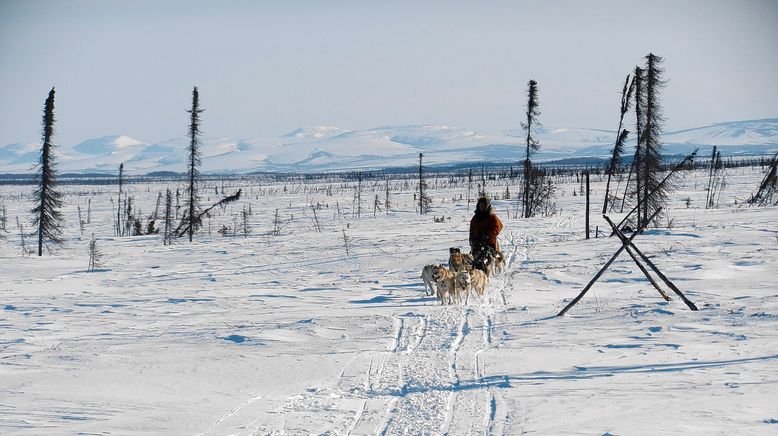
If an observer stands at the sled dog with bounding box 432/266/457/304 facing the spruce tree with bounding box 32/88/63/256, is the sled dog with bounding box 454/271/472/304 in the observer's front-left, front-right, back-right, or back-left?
back-right

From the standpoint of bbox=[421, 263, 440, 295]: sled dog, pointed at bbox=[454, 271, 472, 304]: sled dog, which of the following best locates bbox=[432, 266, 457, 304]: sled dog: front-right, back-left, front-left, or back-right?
front-right

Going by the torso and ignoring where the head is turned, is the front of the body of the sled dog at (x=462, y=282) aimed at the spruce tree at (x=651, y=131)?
no

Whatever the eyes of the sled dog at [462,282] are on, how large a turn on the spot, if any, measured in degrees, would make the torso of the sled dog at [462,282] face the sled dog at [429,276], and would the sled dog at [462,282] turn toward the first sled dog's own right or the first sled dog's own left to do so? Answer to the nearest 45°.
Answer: approximately 135° to the first sled dog's own right

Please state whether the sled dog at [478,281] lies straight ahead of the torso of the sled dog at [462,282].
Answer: no

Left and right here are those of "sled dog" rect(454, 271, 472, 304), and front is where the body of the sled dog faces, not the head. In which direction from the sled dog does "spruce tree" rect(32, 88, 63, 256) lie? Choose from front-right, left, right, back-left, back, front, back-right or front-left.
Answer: back-right

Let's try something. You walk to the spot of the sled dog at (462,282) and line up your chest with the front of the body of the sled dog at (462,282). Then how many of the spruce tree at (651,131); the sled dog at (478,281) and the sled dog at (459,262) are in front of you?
0

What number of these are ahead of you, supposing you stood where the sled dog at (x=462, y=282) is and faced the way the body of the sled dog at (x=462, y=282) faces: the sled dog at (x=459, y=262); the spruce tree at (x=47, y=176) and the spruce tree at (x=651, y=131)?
0

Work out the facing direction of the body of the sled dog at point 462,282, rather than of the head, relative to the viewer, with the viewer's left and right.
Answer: facing the viewer

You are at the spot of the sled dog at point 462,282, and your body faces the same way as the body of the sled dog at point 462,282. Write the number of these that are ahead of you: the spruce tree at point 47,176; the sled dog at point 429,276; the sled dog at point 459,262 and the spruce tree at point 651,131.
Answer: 0

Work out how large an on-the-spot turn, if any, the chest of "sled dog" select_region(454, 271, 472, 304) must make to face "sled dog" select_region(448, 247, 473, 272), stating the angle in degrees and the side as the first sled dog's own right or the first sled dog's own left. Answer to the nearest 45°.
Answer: approximately 180°
